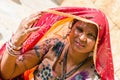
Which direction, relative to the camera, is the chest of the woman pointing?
toward the camera

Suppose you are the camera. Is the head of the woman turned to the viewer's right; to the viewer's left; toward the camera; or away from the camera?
toward the camera
